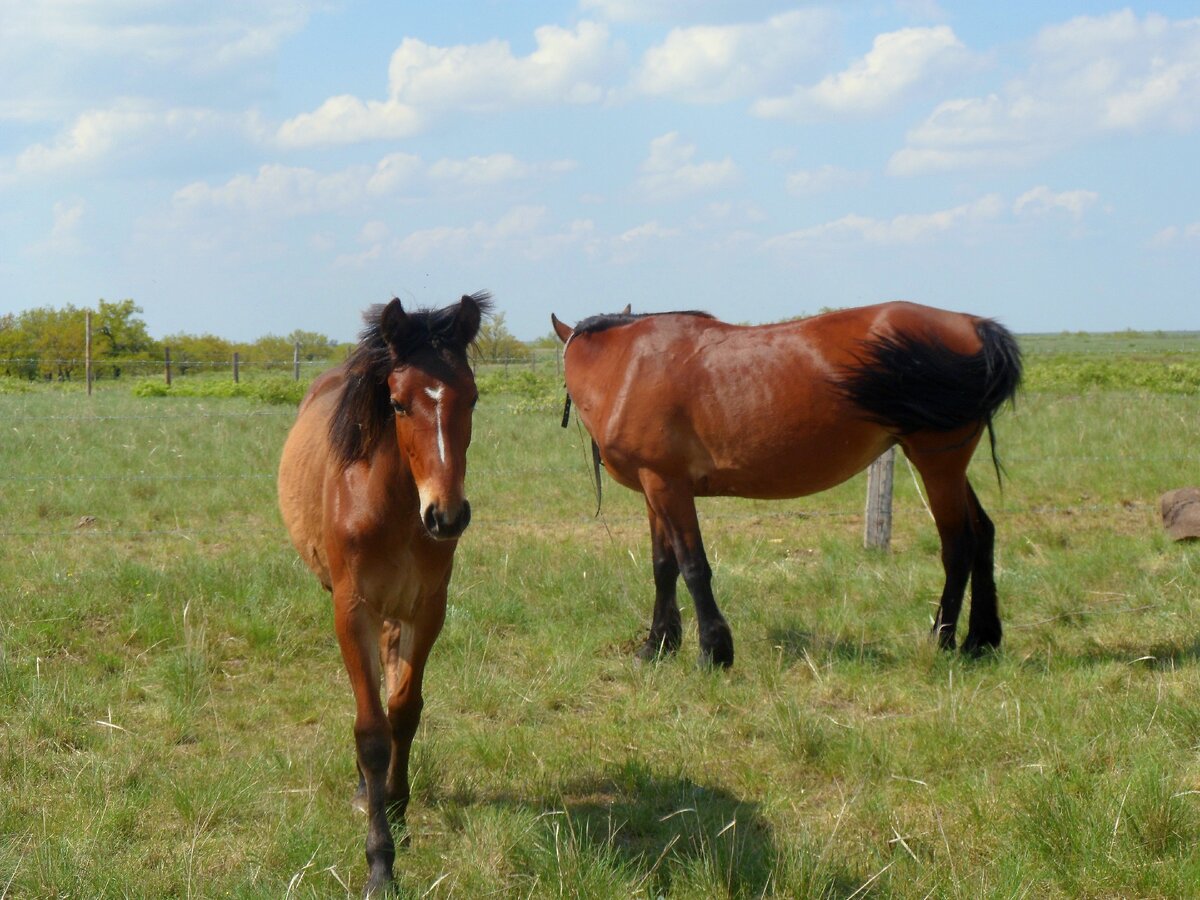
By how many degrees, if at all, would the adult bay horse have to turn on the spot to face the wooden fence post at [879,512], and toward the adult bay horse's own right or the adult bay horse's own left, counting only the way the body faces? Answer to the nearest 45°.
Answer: approximately 90° to the adult bay horse's own right

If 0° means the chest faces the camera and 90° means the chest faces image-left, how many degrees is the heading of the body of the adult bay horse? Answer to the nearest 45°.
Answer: approximately 90°

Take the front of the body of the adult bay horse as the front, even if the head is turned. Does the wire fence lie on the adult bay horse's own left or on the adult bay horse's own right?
on the adult bay horse's own right
